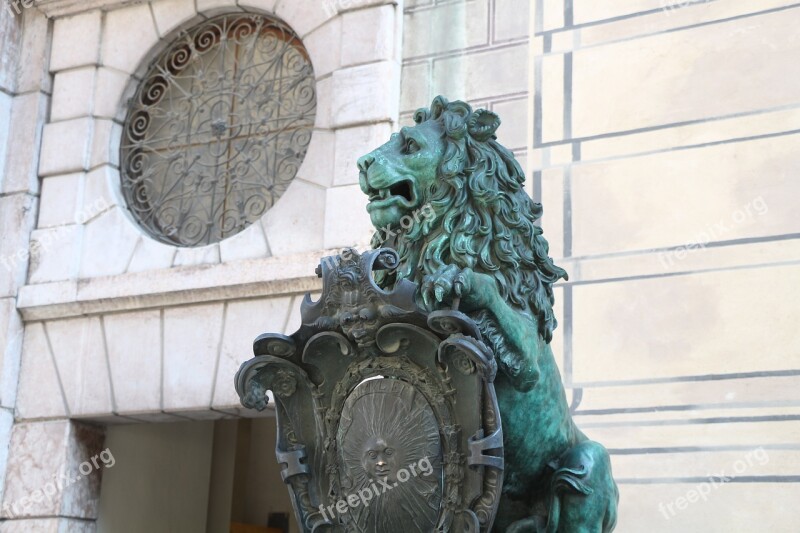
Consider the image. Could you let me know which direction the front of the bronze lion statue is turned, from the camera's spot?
facing to the left of the viewer
